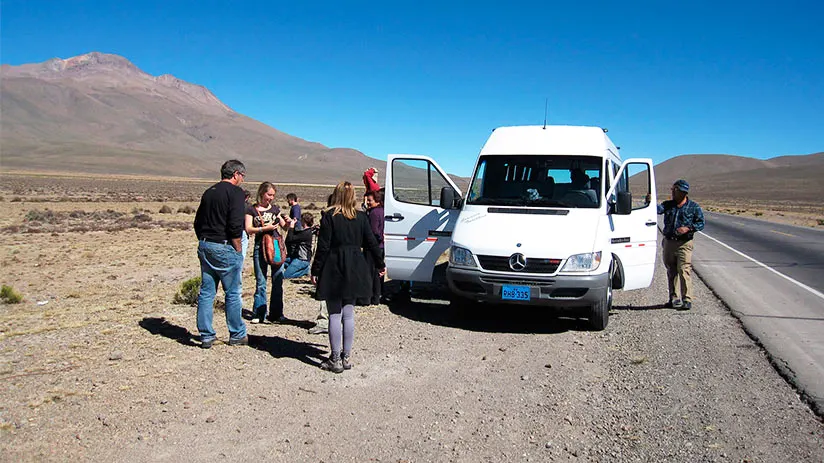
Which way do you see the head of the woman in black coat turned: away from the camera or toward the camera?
away from the camera

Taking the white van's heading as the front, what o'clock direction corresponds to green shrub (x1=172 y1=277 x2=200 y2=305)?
The green shrub is roughly at 3 o'clock from the white van.

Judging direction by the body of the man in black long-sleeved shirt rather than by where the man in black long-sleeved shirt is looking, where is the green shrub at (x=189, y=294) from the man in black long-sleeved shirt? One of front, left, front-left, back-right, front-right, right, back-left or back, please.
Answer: front-left

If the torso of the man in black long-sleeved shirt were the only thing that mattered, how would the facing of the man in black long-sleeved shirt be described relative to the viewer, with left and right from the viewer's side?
facing away from the viewer and to the right of the viewer

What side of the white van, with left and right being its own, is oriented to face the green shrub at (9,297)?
right

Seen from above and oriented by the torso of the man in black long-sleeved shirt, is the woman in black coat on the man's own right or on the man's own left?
on the man's own right

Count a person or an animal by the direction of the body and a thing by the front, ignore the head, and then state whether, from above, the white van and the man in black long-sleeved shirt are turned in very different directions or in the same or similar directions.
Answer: very different directions

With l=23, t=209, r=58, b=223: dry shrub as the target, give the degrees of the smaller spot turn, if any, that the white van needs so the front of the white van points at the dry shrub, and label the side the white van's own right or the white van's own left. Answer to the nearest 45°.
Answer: approximately 135° to the white van's own right

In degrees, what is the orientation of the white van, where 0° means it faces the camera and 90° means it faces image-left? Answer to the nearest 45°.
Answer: approximately 0°

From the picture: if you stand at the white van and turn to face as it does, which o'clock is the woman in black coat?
The woman in black coat is roughly at 1 o'clock from the white van.

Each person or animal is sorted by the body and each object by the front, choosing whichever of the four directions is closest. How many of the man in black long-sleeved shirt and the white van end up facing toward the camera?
1
